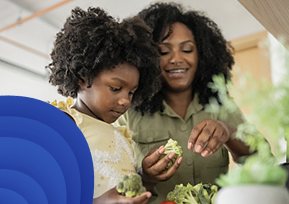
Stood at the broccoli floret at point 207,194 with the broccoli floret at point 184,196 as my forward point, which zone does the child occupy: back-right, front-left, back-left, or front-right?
front-right

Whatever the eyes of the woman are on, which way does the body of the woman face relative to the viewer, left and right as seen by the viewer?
facing the viewer

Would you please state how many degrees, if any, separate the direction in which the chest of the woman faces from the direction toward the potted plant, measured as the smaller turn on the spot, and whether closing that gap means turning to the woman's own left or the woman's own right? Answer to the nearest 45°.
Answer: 0° — they already face it
